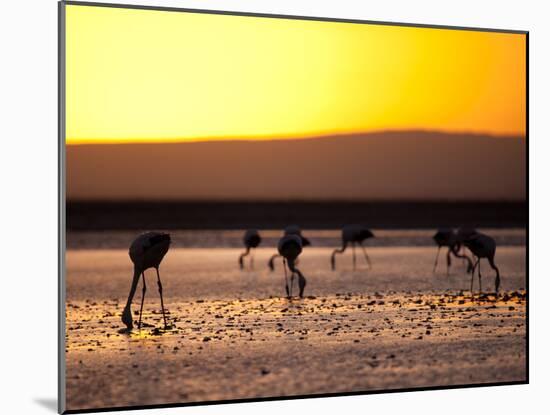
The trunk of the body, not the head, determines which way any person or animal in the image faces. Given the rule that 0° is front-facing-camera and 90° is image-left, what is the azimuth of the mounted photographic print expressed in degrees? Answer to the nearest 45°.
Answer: approximately 315°
